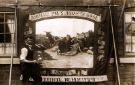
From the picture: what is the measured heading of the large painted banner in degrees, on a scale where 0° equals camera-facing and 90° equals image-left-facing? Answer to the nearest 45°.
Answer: approximately 0°

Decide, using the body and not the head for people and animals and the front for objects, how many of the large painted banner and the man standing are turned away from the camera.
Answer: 0

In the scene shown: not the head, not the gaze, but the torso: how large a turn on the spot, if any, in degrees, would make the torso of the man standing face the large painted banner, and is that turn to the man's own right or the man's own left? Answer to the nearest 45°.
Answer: approximately 45° to the man's own left

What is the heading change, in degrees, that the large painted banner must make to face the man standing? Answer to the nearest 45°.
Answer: approximately 90° to its right
